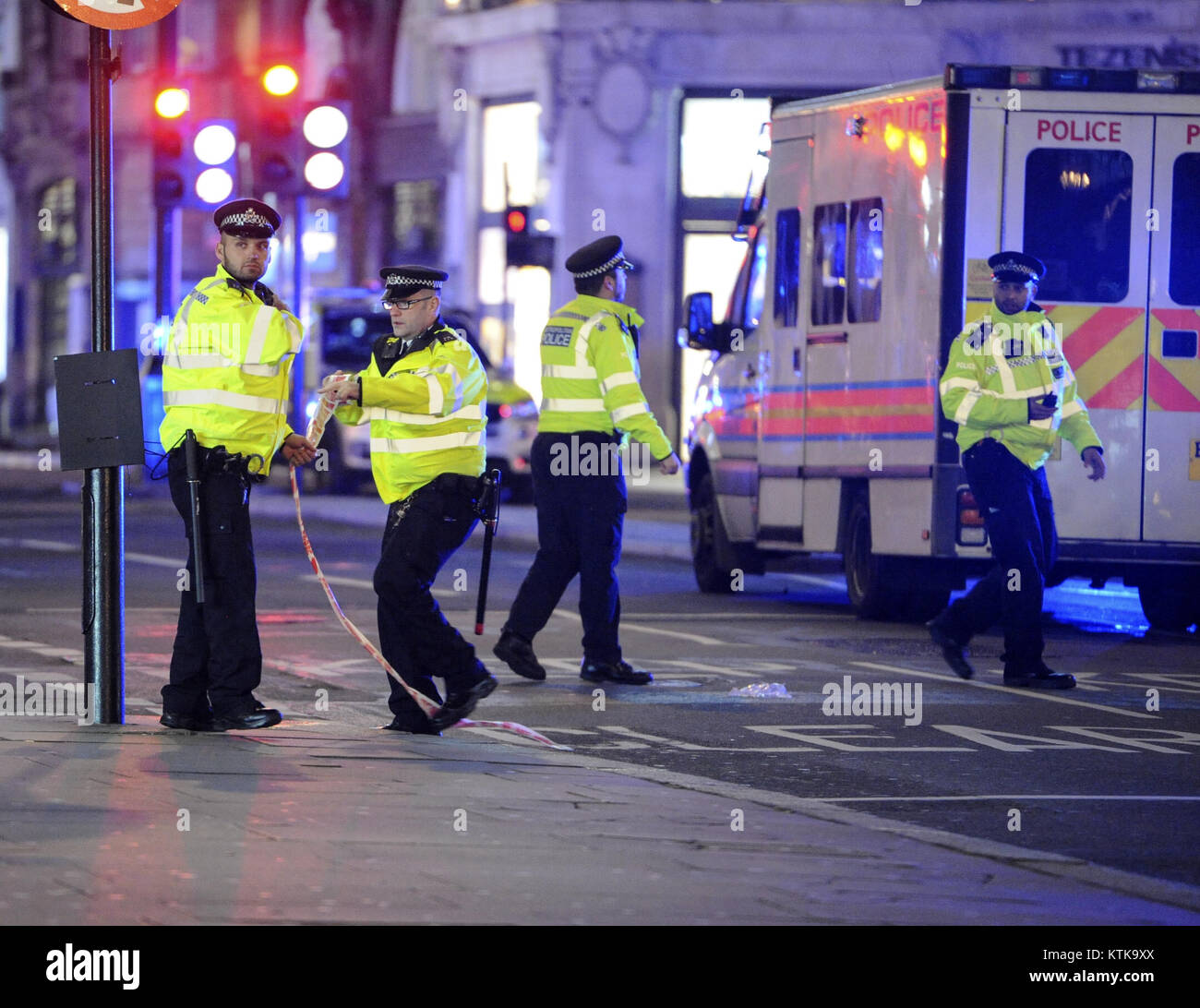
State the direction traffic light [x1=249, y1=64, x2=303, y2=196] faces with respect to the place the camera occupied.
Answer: facing the viewer

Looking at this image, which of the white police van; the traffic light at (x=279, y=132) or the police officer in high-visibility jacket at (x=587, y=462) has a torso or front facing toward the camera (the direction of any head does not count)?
the traffic light

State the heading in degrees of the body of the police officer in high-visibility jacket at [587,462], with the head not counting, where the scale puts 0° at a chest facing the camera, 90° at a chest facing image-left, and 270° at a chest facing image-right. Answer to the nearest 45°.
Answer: approximately 225°

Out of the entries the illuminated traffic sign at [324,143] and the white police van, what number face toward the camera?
1

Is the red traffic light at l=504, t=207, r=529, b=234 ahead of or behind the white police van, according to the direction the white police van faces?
ahead

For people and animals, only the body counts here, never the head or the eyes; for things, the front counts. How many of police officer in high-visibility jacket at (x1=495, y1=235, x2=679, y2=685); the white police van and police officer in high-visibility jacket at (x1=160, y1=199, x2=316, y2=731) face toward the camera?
0

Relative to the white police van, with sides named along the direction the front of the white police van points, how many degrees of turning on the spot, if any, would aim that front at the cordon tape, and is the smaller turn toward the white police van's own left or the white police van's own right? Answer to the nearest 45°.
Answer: approximately 90° to the white police van's own left

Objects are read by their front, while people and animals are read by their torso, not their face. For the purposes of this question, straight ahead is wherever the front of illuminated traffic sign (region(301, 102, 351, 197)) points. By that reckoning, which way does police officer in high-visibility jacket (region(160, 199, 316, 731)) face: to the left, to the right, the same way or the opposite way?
to the left

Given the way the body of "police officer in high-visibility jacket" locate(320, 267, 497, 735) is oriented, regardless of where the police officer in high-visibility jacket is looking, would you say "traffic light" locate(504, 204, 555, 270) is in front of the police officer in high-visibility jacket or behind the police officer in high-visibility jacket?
behind

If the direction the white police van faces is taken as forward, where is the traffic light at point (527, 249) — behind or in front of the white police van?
in front

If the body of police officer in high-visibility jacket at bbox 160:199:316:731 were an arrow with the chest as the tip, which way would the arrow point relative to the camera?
to the viewer's right

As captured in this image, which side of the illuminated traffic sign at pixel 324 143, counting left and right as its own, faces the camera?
front

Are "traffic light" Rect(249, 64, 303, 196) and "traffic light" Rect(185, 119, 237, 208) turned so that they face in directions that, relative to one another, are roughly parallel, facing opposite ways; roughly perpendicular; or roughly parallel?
roughly parallel

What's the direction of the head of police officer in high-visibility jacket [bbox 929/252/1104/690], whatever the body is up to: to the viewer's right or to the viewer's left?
to the viewer's left

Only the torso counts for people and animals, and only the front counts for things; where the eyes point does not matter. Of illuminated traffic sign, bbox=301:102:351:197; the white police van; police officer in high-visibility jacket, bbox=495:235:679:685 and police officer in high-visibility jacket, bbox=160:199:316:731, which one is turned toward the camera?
the illuminated traffic sign

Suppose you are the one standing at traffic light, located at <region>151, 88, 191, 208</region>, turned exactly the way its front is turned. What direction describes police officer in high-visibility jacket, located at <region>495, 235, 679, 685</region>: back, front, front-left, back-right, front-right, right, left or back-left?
front

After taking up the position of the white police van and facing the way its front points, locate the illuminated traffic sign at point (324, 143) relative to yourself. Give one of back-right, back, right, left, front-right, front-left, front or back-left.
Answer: front

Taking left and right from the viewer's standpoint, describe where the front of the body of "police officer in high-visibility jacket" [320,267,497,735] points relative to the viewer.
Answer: facing the viewer and to the left of the viewer

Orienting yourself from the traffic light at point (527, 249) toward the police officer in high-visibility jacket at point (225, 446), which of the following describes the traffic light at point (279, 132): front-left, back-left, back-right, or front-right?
front-right

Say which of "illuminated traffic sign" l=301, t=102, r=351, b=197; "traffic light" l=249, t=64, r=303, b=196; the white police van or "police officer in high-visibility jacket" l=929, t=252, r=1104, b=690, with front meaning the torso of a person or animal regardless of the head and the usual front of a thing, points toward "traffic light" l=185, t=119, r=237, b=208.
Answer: the white police van
